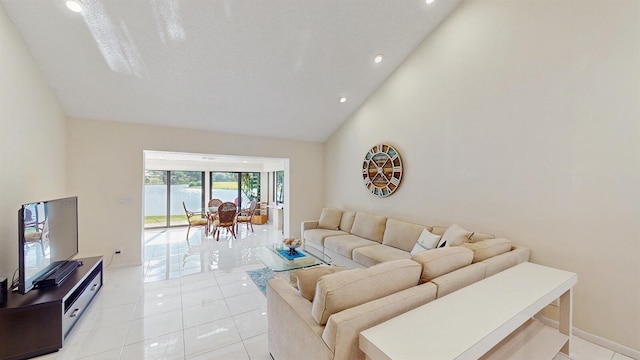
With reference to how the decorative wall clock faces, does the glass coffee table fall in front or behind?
in front

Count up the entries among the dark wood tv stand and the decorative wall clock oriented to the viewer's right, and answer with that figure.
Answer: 1

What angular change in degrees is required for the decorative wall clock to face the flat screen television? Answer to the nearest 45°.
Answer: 0° — it already faces it

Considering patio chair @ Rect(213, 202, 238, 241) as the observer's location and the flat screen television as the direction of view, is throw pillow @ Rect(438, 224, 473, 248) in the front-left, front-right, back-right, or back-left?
front-left

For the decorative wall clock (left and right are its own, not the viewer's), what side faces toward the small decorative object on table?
front

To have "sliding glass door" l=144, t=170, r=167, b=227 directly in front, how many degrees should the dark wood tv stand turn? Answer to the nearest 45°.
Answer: approximately 90° to its left

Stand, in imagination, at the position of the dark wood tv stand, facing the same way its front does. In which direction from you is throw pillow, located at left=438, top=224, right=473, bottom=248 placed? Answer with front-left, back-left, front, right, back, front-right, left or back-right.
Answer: front-right

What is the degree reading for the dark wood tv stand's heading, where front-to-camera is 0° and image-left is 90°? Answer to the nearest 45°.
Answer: approximately 270°

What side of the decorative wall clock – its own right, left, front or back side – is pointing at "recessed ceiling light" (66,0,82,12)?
front

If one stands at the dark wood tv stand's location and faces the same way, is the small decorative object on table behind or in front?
in front

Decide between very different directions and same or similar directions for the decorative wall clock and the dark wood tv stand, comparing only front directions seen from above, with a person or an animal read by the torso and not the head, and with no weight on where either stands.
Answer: very different directions
